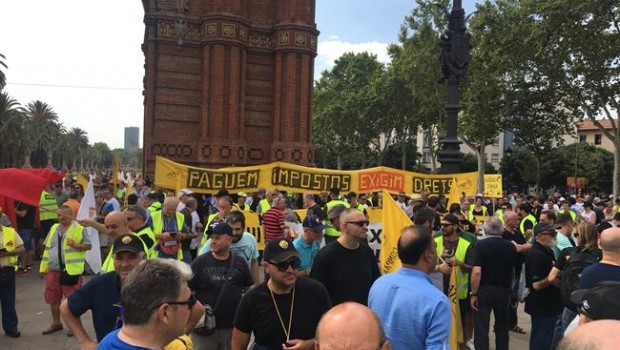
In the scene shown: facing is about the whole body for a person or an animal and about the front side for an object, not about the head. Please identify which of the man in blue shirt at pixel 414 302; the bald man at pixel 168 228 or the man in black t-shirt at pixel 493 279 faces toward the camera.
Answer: the bald man

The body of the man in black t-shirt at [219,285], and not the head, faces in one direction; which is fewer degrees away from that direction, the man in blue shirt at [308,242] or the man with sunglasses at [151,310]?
the man with sunglasses

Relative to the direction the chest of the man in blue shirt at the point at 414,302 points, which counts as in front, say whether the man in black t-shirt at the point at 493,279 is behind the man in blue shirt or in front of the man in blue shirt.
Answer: in front

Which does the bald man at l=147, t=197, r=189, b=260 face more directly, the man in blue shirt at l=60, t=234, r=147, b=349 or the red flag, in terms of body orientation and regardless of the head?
the man in blue shirt

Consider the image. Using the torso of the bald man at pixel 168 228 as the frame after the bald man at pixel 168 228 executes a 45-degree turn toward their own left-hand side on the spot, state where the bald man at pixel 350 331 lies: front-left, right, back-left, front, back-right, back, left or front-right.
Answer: front-right

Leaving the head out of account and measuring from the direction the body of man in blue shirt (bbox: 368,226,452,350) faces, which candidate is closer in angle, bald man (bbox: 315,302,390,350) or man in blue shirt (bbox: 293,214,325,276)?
the man in blue shirt

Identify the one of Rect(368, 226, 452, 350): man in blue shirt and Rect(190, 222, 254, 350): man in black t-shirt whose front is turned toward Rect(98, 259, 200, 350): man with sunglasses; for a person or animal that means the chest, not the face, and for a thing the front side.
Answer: the man in black t-shirt

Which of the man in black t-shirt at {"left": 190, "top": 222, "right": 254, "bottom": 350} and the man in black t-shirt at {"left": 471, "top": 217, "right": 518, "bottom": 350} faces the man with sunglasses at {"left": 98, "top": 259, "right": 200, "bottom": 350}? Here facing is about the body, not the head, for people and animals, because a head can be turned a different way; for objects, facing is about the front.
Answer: the man in black t-shirt at {"left": 190, "top": 222, "right": 254, "bottom": 350}

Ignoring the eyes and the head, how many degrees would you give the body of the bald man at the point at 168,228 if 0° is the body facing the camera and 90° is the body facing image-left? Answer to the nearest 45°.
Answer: approximately 0°

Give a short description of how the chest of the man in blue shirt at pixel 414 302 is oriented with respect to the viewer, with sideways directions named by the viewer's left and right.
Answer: facing away from the viewer and to the right of the viewer

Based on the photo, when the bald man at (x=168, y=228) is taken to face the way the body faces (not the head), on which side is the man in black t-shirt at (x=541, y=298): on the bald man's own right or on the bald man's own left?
on the bald man's own left

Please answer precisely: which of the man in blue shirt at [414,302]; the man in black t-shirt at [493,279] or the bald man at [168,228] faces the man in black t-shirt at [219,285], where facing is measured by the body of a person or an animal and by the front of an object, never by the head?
the bald man

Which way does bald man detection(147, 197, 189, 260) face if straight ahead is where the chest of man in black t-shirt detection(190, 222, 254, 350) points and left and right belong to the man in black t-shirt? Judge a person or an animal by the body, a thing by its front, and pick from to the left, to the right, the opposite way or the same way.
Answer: the same way

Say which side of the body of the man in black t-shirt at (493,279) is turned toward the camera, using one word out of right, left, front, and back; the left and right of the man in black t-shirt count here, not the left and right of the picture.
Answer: back

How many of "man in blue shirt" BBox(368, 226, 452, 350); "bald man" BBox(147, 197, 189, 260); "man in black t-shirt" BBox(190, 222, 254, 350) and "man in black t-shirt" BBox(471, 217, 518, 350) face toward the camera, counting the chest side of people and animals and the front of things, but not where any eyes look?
2

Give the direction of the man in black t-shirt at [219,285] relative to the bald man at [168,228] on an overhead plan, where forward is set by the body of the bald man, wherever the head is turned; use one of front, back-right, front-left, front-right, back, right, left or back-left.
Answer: front

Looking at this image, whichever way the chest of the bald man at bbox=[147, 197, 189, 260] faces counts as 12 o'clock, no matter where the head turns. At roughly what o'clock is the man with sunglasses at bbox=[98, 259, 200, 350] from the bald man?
The man with sunglasses is roughly at 12 o'clock from the bald man.

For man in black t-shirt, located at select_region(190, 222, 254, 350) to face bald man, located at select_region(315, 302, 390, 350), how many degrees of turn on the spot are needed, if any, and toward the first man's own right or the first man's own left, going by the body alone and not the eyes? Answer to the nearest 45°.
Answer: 0° — they already face them
